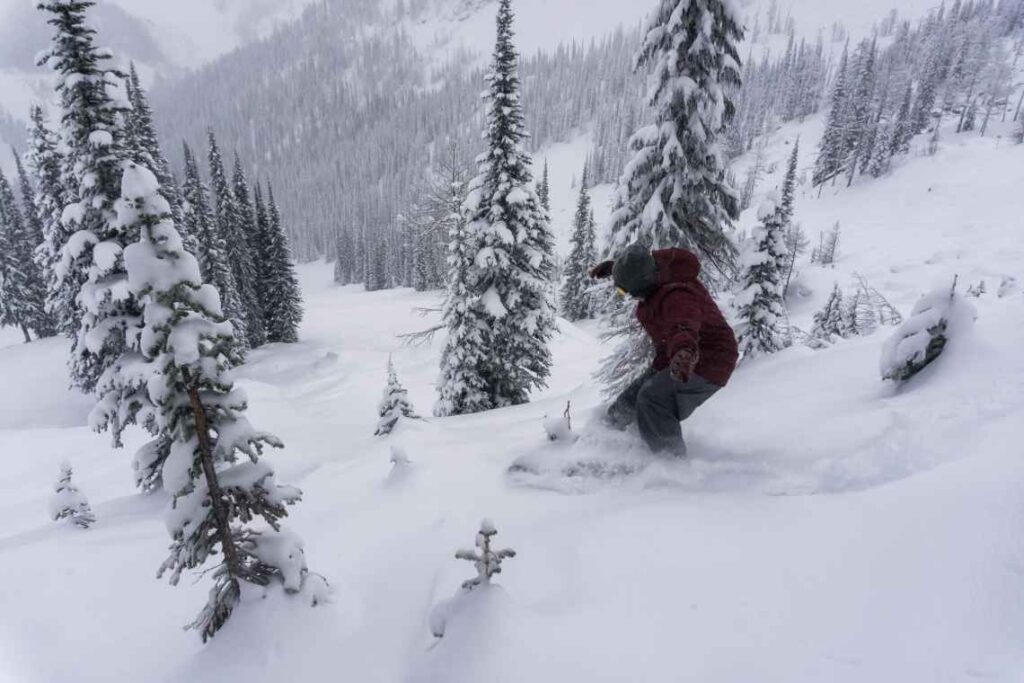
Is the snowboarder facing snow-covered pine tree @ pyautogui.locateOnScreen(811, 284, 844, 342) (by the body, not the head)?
no

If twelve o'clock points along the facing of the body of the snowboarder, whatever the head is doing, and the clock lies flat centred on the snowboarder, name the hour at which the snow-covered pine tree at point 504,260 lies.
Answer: The snow-covered pine tree is roughly at 2 o'clock from the snowboarder.

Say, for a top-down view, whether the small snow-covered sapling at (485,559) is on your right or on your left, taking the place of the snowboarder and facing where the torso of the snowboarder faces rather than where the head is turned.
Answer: on your left

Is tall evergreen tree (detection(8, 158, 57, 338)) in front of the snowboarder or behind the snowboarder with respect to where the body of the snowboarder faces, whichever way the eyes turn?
in front

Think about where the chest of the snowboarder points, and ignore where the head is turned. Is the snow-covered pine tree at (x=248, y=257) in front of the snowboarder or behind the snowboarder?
in front

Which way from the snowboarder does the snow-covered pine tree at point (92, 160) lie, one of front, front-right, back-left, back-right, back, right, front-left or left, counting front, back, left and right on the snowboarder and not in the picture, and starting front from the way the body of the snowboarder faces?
front

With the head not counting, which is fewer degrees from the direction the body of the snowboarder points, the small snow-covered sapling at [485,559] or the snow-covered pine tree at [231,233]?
the snow-covered pine tree

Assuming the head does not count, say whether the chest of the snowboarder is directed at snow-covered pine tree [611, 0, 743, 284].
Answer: no

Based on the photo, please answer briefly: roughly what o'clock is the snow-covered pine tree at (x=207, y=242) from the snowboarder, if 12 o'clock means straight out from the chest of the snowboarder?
The snow-covered pine tree is roughly at 1 o'clock from the snowboarder.

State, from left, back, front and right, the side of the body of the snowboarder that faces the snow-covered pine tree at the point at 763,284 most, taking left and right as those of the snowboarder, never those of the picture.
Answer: right

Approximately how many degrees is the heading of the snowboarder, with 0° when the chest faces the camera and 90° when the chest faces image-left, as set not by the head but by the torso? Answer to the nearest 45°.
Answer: approximately 90°
